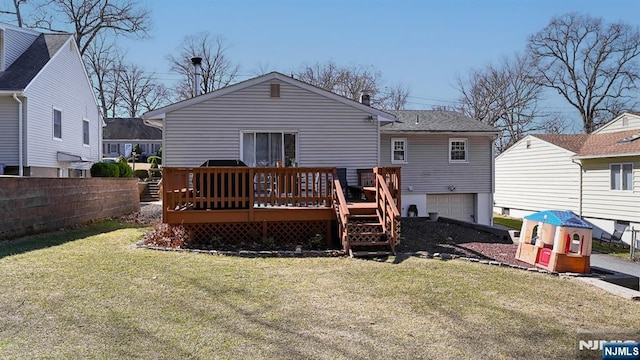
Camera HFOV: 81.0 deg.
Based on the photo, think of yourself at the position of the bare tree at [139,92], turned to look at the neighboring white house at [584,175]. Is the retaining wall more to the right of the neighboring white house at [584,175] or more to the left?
right

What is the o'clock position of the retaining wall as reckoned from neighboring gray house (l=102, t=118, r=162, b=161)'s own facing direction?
The retaining wall is roughly at 12 o'clock from the neighboring gray house.

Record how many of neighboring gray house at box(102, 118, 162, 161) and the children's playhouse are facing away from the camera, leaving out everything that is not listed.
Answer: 0

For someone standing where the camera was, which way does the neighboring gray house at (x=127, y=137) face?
facing the viewer

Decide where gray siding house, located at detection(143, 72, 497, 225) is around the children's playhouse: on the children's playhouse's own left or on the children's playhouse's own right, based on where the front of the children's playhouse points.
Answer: on the children's playhouse's own right

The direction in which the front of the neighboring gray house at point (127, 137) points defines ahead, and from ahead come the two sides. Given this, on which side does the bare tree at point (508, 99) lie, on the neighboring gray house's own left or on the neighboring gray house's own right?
on the neighboring gray house's own left

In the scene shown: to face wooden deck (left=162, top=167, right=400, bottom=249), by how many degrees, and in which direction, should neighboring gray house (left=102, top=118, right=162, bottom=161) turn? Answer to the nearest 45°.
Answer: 0° — it already faces it

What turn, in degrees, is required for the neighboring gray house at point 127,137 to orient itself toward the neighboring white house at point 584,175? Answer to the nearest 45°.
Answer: approximately 45° to its left

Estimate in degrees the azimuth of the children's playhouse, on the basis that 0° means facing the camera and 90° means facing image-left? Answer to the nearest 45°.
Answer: approximately 45°

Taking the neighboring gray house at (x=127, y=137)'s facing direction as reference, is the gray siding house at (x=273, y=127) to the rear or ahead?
ahead
